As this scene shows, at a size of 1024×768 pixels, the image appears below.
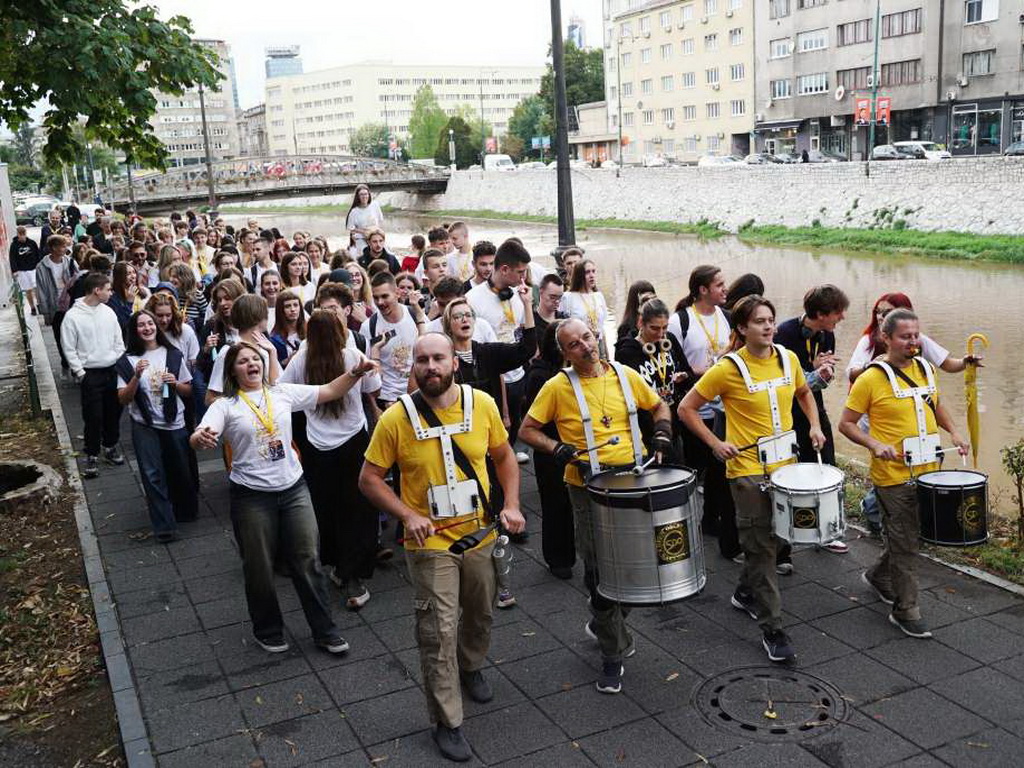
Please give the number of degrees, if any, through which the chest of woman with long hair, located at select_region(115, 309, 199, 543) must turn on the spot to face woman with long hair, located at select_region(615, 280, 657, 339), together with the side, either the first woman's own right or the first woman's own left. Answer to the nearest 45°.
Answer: approximately 90° to the first woman's own left

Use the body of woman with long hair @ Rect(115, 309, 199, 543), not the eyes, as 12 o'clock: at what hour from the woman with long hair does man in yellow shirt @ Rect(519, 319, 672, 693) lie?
The man in yellow shirt is roughly at 11 o'clock from the woman with long hair.

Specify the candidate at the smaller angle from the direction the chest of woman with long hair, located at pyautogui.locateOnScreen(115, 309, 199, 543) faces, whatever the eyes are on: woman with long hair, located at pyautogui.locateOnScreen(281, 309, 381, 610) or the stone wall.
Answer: the woman with long hair

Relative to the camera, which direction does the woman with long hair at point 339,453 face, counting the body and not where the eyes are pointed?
away from the camera

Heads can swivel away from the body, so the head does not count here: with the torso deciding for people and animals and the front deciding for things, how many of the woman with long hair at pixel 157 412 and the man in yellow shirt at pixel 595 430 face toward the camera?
2

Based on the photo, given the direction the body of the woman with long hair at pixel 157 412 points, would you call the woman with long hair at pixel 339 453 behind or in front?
in front

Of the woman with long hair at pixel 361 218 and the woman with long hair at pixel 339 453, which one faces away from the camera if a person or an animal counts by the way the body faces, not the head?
the woman with long hair at pixel 339 453

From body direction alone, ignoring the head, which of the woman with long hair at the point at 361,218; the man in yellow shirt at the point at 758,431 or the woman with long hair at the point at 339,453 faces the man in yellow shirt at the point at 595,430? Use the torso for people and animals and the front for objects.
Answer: the woman with long hair at the point at 361,218

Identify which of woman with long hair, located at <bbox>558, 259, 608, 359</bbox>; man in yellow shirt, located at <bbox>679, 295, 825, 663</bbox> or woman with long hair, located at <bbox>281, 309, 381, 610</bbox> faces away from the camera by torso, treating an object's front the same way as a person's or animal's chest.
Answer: woman with long hair, located at <bbox>281, 309, 381, 610</bbox>

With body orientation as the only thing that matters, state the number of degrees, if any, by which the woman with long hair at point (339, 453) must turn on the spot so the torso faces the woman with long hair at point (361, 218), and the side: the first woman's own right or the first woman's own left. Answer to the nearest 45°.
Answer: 0° — they already face them

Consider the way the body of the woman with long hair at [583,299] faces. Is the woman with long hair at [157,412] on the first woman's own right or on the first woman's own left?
on the first woman's own right
